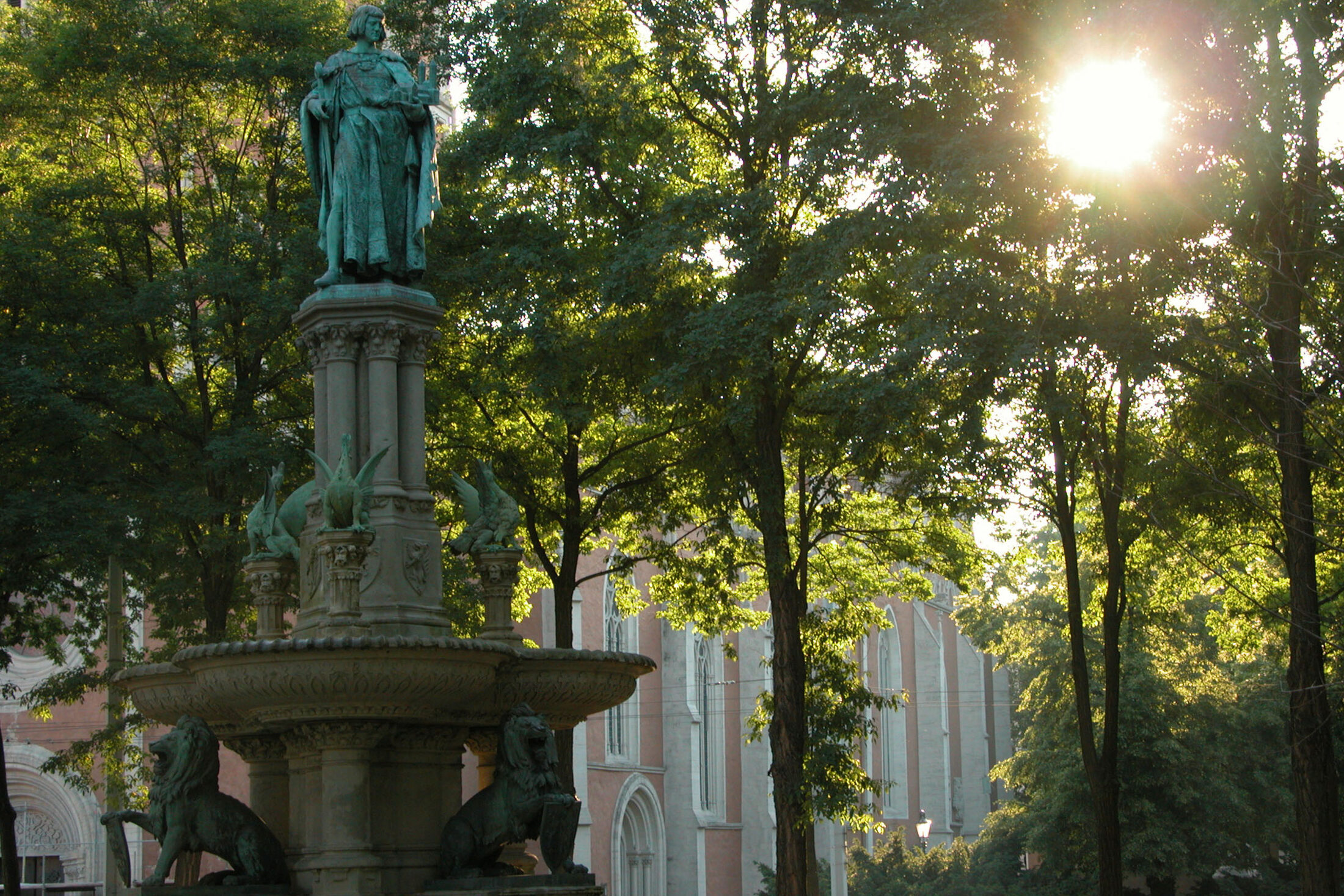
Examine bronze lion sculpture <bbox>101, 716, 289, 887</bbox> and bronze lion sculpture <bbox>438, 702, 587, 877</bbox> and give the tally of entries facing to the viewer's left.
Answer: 1

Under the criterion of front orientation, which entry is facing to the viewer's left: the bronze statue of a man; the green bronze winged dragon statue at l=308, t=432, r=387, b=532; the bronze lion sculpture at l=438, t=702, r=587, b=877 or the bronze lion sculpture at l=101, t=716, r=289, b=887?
the bronze lion sculpture at l=101, t=716, r=289, b=887

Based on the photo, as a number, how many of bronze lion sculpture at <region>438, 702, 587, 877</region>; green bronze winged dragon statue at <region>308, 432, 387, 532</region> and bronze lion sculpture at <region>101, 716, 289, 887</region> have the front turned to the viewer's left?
1

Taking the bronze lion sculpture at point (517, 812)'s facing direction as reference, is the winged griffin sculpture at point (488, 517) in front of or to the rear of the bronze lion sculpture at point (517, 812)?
to the rear

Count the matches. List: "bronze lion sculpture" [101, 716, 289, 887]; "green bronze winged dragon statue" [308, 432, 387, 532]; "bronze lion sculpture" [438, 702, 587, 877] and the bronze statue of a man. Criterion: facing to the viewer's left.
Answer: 1

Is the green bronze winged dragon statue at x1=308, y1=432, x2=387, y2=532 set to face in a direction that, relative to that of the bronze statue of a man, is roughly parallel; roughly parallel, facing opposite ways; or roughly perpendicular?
roughly parallel

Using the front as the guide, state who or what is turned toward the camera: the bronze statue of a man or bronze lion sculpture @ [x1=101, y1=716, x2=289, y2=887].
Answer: the bronze statue of a man

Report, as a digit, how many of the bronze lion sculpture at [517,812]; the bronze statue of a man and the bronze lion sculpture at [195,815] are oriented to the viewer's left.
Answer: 1

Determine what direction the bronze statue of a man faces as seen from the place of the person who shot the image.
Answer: facing the viewer

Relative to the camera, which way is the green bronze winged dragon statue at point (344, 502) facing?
toward the camera
